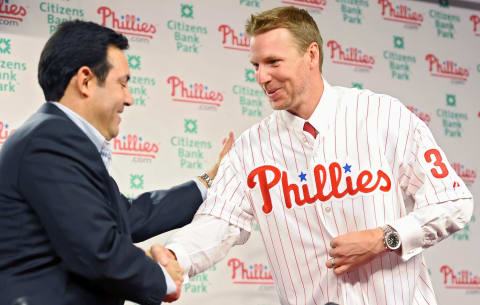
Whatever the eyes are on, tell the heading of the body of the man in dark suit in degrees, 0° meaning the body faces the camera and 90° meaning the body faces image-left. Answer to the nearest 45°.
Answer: approximately 270°

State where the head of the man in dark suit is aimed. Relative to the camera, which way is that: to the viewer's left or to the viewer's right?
to the viewer's right

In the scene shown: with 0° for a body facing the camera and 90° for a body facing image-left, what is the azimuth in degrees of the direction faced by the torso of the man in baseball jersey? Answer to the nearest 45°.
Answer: approximately 45°

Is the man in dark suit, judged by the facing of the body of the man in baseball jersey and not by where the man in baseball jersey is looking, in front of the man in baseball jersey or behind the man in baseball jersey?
in front

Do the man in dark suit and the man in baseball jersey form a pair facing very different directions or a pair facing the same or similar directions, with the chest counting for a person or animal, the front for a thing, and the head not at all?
very different directions

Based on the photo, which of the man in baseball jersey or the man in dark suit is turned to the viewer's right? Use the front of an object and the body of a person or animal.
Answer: the man in dark suit

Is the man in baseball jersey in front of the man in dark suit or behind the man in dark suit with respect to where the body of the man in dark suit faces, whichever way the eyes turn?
in front

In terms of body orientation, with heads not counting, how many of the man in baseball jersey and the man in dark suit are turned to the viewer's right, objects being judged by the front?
1
